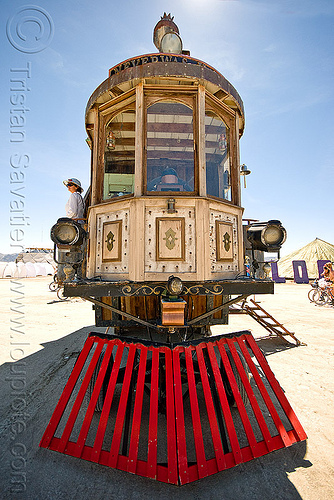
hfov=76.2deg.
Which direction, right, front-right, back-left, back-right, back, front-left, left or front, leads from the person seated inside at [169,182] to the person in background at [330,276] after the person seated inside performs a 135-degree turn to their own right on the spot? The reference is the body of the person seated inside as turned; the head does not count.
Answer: right

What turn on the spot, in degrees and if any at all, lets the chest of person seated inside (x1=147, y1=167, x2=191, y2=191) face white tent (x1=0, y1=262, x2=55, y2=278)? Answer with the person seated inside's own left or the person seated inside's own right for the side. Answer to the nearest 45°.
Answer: approximately 135° to the person seated inside's own right

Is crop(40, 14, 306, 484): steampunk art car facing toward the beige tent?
no

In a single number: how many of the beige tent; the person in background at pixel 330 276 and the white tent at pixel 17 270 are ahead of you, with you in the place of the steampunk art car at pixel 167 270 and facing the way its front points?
0

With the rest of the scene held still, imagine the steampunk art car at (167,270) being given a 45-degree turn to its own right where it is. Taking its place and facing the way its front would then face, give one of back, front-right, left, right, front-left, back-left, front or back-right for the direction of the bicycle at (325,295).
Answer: back

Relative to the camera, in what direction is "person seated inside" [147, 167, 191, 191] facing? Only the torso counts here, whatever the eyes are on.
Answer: toward the camera

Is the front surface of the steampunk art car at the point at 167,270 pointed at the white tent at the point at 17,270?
no

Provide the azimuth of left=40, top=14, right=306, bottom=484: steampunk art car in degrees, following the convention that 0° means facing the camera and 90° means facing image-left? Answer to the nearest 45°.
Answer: approximately 0°

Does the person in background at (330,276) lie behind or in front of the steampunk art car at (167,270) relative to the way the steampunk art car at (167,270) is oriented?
behind

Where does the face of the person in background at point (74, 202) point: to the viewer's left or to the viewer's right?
to the viewer's left

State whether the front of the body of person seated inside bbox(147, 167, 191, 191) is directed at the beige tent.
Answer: no

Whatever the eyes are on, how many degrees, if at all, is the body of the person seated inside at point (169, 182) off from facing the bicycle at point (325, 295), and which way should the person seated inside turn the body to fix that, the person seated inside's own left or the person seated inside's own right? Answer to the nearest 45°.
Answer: approximately 135° to the person seated inside's own left

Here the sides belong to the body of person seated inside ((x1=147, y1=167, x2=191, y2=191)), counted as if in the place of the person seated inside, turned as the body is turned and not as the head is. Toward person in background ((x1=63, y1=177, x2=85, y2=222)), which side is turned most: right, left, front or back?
right
